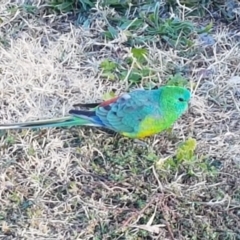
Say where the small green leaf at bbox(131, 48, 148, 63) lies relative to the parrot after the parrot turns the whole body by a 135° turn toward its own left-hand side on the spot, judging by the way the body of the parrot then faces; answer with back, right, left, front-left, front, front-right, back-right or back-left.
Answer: front-right

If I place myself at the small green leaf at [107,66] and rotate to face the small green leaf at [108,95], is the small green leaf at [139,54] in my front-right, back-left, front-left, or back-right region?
back-left

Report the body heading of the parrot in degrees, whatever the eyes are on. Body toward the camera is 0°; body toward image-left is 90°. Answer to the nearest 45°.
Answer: approximately 270°
